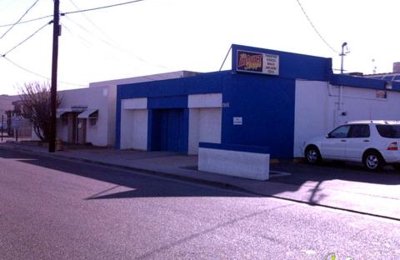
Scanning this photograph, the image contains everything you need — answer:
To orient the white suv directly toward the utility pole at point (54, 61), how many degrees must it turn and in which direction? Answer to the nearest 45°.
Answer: approximately 45° to its left

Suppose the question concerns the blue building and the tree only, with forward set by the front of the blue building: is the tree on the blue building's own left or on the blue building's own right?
on the blue building's own right

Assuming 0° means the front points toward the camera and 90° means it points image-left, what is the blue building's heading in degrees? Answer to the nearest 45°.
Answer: approximately 45°

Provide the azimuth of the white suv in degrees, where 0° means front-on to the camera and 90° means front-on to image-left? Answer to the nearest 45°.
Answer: approximately 135°

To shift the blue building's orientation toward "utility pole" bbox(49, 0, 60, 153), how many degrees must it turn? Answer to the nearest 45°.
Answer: approximately 45° to its right

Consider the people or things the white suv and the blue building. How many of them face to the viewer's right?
0

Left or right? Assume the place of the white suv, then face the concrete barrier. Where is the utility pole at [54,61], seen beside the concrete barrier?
right

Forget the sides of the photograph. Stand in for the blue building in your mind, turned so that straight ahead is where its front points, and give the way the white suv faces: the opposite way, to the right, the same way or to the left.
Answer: to the right
